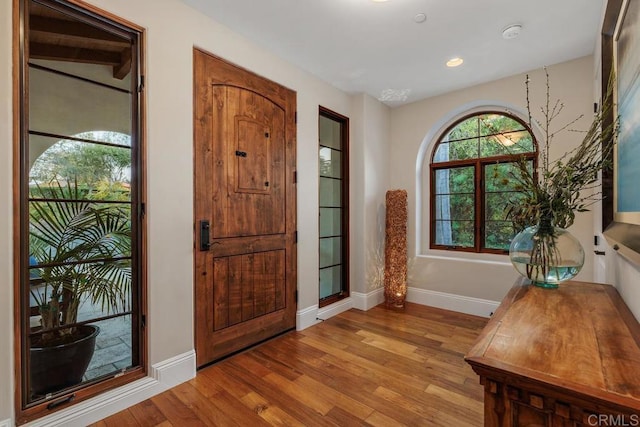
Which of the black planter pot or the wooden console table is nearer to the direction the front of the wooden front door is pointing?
the wooden console table

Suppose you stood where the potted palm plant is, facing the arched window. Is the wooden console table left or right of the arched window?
right

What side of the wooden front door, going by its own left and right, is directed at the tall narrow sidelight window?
left

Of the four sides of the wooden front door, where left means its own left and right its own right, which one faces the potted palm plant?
right

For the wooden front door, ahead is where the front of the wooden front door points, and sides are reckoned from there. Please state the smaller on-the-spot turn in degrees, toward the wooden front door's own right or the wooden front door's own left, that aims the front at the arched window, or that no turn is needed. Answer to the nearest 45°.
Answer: approximately 45° to the wooden front door's own left

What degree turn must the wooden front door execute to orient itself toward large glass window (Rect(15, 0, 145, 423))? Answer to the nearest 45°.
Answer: approximately 90° to its right

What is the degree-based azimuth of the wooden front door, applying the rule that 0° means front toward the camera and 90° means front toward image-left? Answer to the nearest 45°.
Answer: approximately 315°

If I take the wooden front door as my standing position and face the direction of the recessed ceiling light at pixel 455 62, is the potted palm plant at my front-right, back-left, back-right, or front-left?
back-right

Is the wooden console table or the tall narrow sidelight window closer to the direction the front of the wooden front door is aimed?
the wooden console table

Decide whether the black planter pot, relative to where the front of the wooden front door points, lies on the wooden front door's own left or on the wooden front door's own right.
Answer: on the wooden front door's own right

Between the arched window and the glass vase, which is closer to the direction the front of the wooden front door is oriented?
the glass vase

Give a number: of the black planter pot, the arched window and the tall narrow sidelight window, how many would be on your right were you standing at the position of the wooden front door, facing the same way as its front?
1
